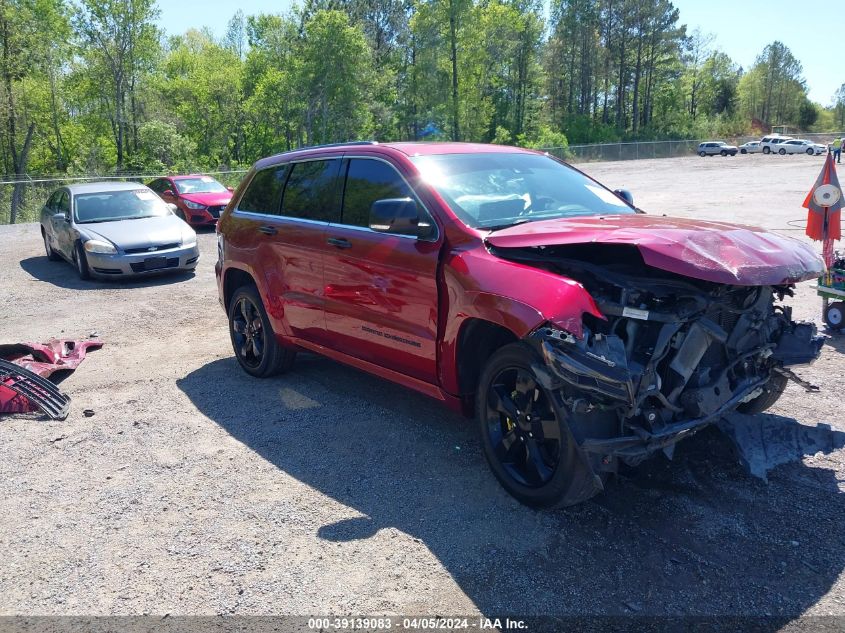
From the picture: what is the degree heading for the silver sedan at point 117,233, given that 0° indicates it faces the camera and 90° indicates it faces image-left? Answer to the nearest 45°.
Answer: approximately 315°

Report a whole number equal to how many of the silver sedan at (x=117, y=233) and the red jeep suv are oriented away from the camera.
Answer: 0

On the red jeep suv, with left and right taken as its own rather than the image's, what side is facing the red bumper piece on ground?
back

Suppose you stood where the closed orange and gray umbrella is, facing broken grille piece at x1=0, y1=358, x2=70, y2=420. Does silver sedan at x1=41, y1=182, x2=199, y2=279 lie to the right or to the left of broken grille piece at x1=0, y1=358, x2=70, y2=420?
right

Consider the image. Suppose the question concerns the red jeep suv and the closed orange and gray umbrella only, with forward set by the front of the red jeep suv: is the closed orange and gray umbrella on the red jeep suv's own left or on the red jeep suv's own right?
on the red jeep suv's own left

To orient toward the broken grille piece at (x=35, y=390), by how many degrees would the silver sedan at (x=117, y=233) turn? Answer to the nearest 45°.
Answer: approximately 45° to its right

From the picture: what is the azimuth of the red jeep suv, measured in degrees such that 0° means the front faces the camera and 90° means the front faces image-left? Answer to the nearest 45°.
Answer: approximately 315°
